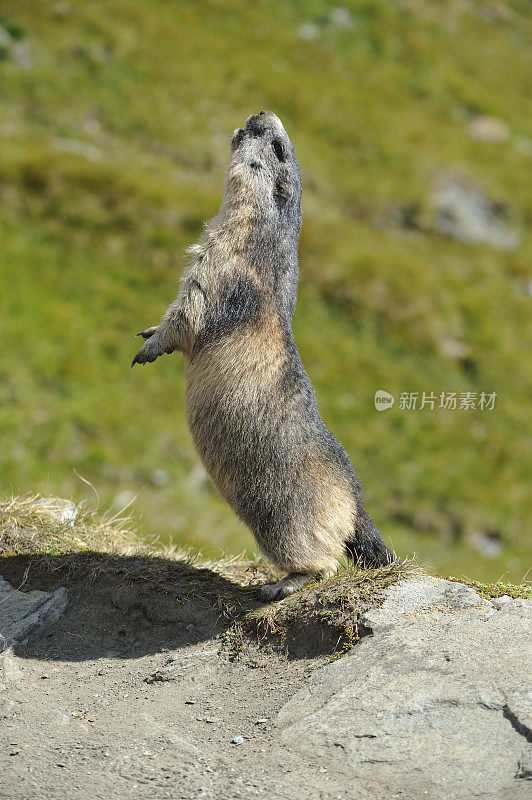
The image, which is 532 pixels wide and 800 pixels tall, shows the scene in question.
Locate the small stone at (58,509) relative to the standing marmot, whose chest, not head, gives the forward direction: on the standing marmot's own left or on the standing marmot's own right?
on the standing marmot's own right

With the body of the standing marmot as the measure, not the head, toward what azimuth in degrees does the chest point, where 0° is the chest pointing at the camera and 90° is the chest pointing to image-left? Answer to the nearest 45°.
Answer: approximately 90°

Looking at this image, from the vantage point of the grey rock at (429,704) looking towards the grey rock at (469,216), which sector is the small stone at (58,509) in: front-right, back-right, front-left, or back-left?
front-left

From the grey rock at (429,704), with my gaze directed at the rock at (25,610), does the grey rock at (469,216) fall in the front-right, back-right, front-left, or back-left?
front-right

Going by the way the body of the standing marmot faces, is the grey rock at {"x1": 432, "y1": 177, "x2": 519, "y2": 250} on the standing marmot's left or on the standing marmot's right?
on the standing marmot's right
